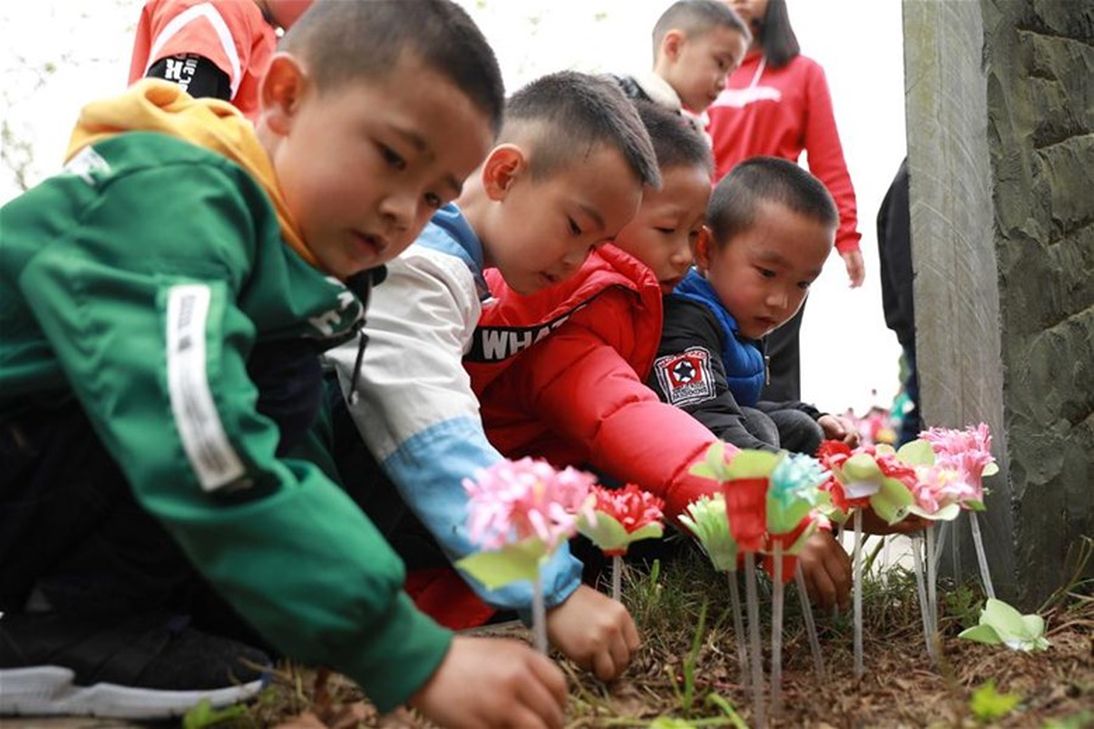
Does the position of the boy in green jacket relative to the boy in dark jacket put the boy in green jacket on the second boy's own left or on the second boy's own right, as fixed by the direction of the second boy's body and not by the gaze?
on the second boy's own right

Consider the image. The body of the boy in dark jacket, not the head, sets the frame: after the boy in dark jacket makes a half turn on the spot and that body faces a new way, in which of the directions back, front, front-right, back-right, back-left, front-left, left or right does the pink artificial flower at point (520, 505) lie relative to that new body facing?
back-left

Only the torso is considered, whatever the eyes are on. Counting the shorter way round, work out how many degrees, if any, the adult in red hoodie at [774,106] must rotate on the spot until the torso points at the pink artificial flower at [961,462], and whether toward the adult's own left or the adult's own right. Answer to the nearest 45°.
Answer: approximately 45° to the adult's own left

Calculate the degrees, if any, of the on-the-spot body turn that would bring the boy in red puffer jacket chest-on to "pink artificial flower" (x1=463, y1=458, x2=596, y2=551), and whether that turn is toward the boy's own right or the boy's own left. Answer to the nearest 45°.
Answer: approximately 45° to the boy's own right

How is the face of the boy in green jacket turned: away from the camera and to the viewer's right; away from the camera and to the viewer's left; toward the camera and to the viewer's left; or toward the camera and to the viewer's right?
toward the camera and to the viewer's right

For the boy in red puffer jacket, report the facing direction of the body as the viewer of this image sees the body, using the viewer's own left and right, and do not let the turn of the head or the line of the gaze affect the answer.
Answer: facing the viewer and to the right of the viewer

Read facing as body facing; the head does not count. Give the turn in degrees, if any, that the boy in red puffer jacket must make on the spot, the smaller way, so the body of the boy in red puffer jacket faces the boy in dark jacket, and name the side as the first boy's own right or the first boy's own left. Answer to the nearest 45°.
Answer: approximately 90° to the first boy's own left

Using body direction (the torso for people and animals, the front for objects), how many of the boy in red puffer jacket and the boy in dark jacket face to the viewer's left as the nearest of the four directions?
0

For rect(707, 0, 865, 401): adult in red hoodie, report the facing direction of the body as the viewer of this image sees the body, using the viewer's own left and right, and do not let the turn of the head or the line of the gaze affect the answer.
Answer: facing the viewer and to the left of the viewer
